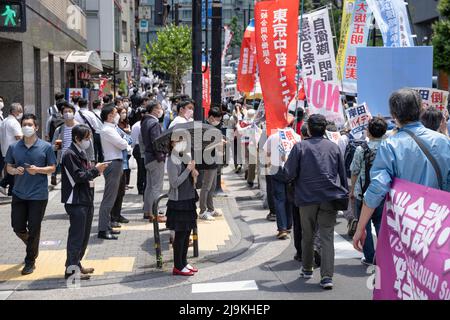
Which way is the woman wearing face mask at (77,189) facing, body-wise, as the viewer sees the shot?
to the viewer's right

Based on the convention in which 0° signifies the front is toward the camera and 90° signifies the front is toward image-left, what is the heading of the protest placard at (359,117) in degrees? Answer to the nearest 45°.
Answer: approximately 0°

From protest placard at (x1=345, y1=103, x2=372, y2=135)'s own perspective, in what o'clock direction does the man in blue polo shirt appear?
The man in blue polo shirt is roughly at 2 o'clock from the protest placard.

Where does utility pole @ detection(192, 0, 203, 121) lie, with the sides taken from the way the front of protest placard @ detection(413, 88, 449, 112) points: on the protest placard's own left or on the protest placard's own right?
on the protest placard's own right

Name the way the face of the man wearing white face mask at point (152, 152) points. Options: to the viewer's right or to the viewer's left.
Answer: to the viewer's right

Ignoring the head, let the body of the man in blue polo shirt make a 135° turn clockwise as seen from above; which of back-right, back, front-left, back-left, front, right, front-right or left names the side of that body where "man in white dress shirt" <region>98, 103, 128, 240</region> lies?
right

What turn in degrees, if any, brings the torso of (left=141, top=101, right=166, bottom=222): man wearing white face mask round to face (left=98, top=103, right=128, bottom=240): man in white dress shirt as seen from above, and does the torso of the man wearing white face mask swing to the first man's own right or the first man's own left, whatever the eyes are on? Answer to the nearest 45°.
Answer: approximately 135° to the first man's own right

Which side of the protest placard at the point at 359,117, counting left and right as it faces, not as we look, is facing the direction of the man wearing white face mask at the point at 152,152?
right

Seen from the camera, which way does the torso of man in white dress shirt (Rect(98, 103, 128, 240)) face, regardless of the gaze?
to the viewer's right

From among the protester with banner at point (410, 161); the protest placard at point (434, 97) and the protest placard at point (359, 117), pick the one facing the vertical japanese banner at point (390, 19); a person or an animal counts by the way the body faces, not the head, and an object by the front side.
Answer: the protester with banner

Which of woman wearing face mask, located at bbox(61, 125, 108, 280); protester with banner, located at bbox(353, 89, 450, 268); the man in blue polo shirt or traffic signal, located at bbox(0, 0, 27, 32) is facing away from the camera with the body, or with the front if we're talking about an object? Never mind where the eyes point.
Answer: the protester with banner

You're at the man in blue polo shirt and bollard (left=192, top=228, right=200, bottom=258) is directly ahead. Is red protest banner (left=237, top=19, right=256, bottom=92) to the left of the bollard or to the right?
left

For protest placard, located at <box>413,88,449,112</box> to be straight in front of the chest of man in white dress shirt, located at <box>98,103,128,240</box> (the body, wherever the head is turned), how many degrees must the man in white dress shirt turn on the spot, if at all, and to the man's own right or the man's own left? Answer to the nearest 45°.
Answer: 0° — they already face it
